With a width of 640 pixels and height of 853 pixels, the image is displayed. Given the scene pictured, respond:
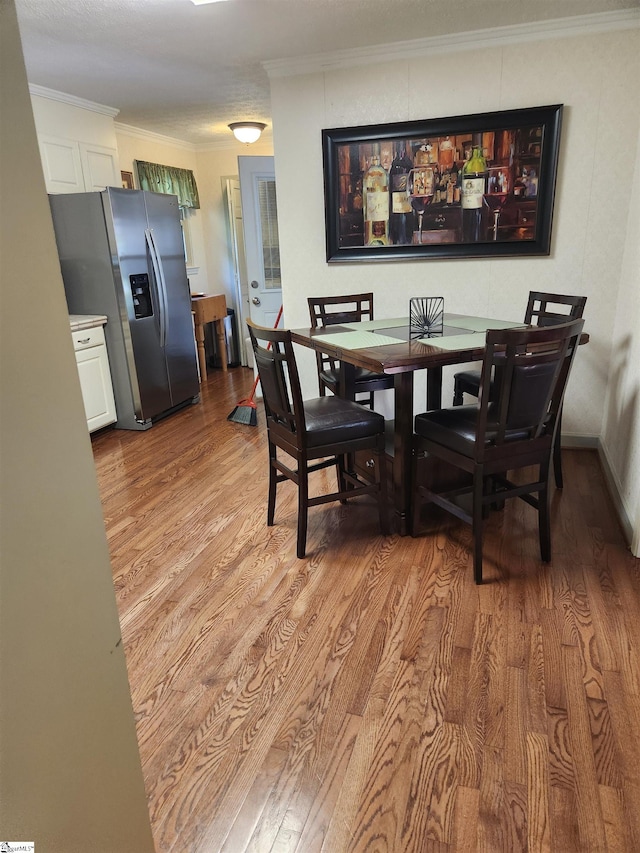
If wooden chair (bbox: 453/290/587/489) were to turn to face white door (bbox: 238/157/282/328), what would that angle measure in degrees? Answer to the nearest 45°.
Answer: approximately 90° to its right

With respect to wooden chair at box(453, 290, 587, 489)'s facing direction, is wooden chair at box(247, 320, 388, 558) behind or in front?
in front

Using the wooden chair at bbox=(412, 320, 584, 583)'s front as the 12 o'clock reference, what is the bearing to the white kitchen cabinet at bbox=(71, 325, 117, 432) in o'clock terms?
The white kitchen cabinet is roughly at 11 o'clock from the wooden chair.

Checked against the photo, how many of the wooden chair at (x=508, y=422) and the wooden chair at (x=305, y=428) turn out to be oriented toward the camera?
0

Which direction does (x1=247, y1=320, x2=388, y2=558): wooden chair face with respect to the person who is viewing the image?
facing away from the viewer and to the right of the viewer

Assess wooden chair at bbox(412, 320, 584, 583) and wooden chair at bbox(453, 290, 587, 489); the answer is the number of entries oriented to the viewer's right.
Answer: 0

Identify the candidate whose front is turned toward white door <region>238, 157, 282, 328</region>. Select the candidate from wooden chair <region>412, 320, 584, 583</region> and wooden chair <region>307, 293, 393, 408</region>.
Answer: wooden chair <region>412, 320, 584, 583</region>

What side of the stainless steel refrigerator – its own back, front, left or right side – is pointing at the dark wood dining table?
front

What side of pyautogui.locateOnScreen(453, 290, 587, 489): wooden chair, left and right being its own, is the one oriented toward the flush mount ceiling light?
right

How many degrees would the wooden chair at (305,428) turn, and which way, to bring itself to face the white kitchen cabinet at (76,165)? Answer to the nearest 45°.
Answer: approximately 90° to its left

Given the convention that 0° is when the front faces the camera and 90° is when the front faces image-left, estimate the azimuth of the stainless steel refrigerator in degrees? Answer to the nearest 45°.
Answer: approximately 315°

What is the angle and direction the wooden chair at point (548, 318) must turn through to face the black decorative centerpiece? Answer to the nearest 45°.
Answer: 0° — it already faces it

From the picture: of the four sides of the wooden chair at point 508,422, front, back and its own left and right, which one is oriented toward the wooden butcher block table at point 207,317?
front

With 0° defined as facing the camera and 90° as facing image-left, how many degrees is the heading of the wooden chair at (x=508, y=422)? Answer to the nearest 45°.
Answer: approximately 135°

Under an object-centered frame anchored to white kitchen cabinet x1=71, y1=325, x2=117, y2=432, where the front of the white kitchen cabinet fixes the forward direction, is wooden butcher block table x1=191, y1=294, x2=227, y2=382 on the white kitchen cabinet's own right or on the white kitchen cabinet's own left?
on the white kitchen cabinet's own left
